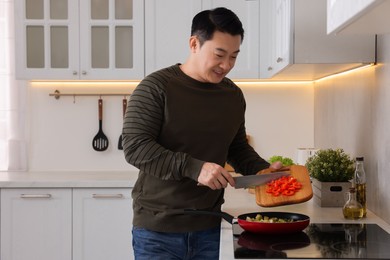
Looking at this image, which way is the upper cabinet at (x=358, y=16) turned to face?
to the viewer's left

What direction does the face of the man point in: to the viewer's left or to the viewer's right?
to the viewer's right

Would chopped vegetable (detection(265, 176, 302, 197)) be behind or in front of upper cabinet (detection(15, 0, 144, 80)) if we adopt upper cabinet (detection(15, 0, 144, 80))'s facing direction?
in front

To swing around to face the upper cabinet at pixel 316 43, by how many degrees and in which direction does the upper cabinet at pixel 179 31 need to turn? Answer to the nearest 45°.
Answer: approximately 45° to its left

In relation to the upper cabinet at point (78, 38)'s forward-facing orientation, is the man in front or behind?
in front
